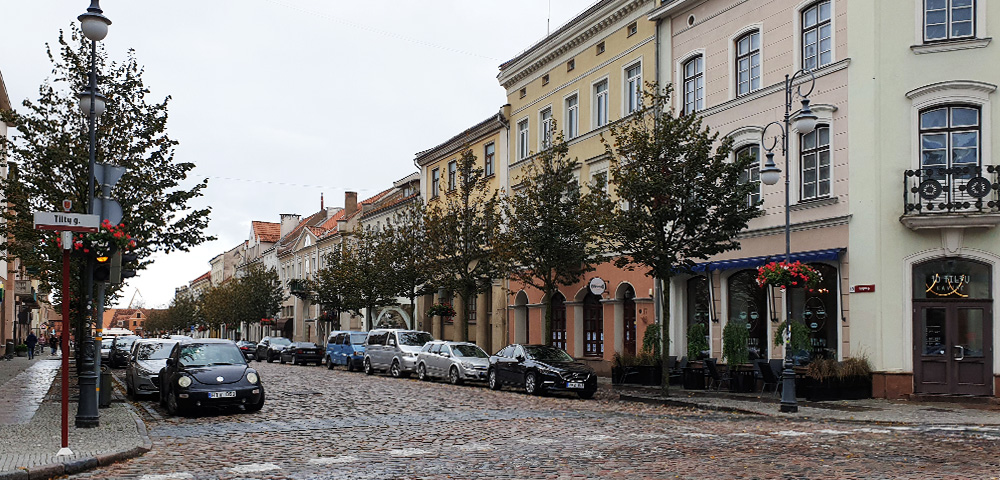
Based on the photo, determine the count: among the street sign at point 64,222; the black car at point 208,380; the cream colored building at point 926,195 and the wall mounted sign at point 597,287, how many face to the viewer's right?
0

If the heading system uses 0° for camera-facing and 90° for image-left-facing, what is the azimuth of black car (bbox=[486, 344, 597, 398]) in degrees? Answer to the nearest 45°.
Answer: approximately 315°

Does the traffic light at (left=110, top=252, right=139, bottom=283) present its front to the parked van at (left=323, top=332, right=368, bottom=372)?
no

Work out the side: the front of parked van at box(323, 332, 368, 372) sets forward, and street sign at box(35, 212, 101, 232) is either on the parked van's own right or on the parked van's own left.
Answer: on the parked van's own right

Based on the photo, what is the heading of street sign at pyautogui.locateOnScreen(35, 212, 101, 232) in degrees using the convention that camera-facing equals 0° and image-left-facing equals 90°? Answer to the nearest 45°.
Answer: approximately 0°

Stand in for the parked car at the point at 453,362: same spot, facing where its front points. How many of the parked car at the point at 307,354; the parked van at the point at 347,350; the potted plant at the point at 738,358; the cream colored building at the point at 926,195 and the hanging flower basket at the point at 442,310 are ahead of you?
2

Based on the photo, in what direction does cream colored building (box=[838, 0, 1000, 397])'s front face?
toward the camera

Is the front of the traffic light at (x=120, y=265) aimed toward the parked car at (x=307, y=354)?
no

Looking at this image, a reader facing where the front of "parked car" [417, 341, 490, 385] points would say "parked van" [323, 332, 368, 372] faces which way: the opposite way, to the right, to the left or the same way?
the same way

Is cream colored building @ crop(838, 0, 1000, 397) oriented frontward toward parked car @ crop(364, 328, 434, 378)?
no

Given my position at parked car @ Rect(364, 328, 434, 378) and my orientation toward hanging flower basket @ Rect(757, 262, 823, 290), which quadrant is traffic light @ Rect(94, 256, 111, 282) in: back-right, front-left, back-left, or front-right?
front-right

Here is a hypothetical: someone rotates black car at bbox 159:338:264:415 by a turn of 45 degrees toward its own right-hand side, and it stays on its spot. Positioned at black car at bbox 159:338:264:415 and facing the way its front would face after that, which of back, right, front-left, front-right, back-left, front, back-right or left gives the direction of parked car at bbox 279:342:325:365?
back-right

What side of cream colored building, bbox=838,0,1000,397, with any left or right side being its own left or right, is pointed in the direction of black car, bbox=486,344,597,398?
right
